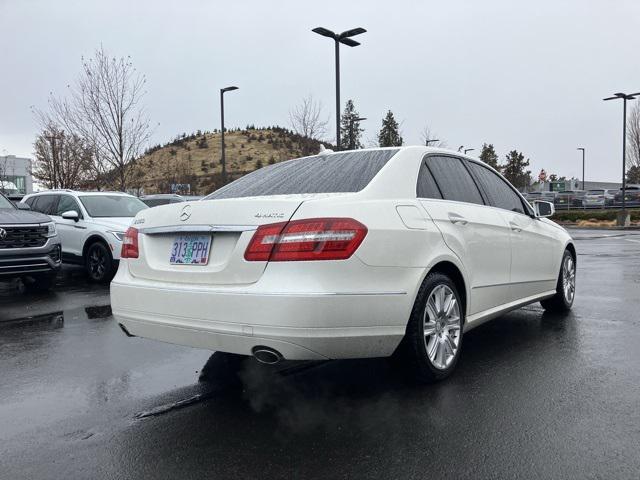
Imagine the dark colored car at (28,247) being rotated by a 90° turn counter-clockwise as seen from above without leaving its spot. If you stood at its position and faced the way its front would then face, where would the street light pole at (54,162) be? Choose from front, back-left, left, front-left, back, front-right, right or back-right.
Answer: front-left

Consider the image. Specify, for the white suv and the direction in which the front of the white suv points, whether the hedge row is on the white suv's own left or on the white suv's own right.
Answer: on the white suv's own left

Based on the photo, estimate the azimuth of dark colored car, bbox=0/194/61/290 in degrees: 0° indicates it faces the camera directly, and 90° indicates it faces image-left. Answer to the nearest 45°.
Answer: approximately 315°

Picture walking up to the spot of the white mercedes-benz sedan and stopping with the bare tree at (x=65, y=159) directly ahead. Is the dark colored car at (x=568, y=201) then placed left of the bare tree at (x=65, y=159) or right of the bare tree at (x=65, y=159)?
right

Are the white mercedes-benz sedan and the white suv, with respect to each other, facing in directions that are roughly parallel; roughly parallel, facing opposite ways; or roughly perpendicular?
roughly perpendicular

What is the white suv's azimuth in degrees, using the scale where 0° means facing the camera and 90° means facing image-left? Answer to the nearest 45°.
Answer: approximately 315°

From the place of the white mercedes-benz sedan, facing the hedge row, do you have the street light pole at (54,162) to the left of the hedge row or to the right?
left

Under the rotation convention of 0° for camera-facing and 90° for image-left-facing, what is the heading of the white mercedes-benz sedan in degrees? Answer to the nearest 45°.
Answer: approximately 225°

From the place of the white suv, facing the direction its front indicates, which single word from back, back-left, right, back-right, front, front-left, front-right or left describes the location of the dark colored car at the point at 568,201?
left

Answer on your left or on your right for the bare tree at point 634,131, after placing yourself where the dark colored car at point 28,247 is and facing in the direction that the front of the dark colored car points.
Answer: on your left

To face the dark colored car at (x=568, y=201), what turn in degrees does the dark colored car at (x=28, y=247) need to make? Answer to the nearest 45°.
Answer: approximately 90° to its left

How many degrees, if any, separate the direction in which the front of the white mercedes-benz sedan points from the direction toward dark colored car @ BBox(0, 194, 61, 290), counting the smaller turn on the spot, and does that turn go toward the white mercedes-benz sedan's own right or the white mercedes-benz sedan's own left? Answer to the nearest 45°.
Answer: approximately 90° to the white mercedes-benz sedan's own left

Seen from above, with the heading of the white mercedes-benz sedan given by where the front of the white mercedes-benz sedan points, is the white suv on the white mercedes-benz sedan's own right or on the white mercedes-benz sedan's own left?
on the white mercedes-benz sedan's own left

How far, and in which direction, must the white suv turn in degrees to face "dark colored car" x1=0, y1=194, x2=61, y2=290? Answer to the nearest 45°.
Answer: approximately 90° to its right

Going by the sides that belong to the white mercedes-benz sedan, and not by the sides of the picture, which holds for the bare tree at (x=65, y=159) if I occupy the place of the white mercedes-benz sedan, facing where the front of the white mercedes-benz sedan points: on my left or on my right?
on my left
